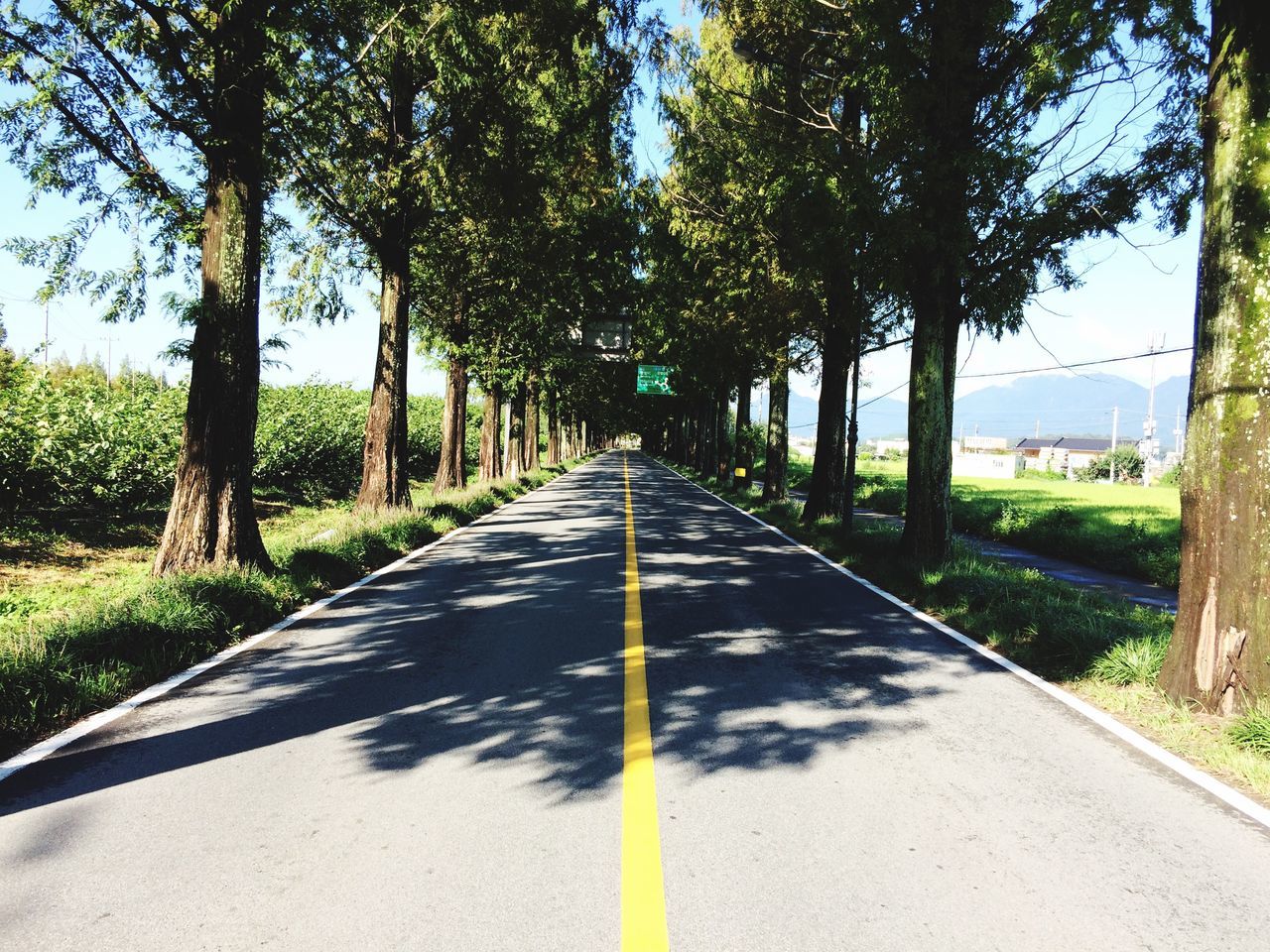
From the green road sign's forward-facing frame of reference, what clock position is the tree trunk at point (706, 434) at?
The tree trunk is roughly at 11 o'clock from the green road sign.

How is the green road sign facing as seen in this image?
toward the camera

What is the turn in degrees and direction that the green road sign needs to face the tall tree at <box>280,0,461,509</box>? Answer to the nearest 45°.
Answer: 0° — it already faces it

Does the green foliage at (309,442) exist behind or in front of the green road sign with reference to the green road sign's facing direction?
in front

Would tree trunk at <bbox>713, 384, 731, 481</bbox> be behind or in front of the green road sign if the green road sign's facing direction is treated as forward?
in front

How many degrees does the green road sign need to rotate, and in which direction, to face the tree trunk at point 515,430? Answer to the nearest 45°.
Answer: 0° — it already faces it
